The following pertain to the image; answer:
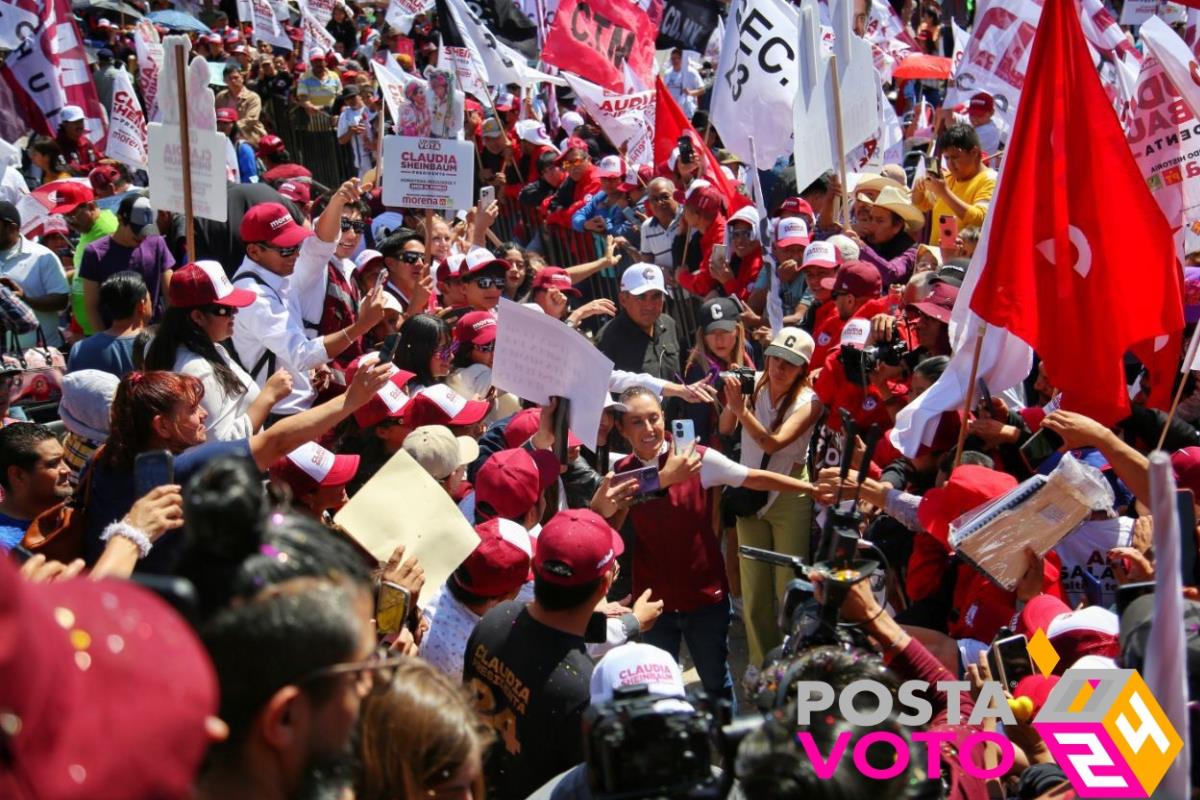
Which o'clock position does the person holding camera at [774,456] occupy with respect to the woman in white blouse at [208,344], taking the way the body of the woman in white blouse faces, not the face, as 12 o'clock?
The person holding camera is roughly at 12 o'clock from the woman in white blouse.

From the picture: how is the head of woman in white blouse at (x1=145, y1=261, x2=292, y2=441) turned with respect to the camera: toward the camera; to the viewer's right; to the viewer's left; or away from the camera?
to the viewer's right

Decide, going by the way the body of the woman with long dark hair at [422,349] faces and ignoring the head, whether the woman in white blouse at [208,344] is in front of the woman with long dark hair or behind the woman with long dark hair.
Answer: behind

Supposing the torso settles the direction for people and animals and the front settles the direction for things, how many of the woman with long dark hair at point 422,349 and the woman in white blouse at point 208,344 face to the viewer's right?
2

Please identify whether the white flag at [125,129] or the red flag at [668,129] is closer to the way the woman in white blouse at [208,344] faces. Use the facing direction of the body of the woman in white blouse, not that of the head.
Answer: the red flag

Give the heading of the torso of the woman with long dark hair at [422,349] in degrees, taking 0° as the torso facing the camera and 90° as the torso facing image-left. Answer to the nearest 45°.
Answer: approximately 270°

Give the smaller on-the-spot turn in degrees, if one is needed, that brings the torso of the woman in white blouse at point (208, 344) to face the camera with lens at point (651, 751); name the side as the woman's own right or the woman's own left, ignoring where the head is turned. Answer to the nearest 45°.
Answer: approximately 90° to the woman's own right

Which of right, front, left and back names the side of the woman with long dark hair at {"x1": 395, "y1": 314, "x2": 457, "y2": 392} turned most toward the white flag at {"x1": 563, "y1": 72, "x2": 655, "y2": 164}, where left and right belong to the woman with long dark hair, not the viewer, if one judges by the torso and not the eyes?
left

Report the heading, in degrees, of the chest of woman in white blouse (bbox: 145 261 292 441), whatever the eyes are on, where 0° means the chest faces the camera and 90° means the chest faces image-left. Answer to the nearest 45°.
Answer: approximately 270°
